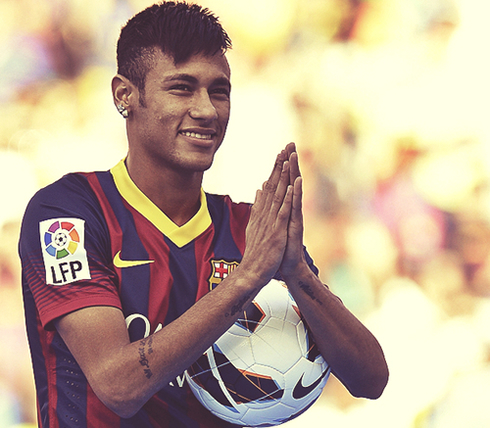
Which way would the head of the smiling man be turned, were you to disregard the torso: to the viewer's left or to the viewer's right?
to the viewer's right

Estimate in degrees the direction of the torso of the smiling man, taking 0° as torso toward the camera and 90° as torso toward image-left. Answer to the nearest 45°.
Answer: approximately 315°
